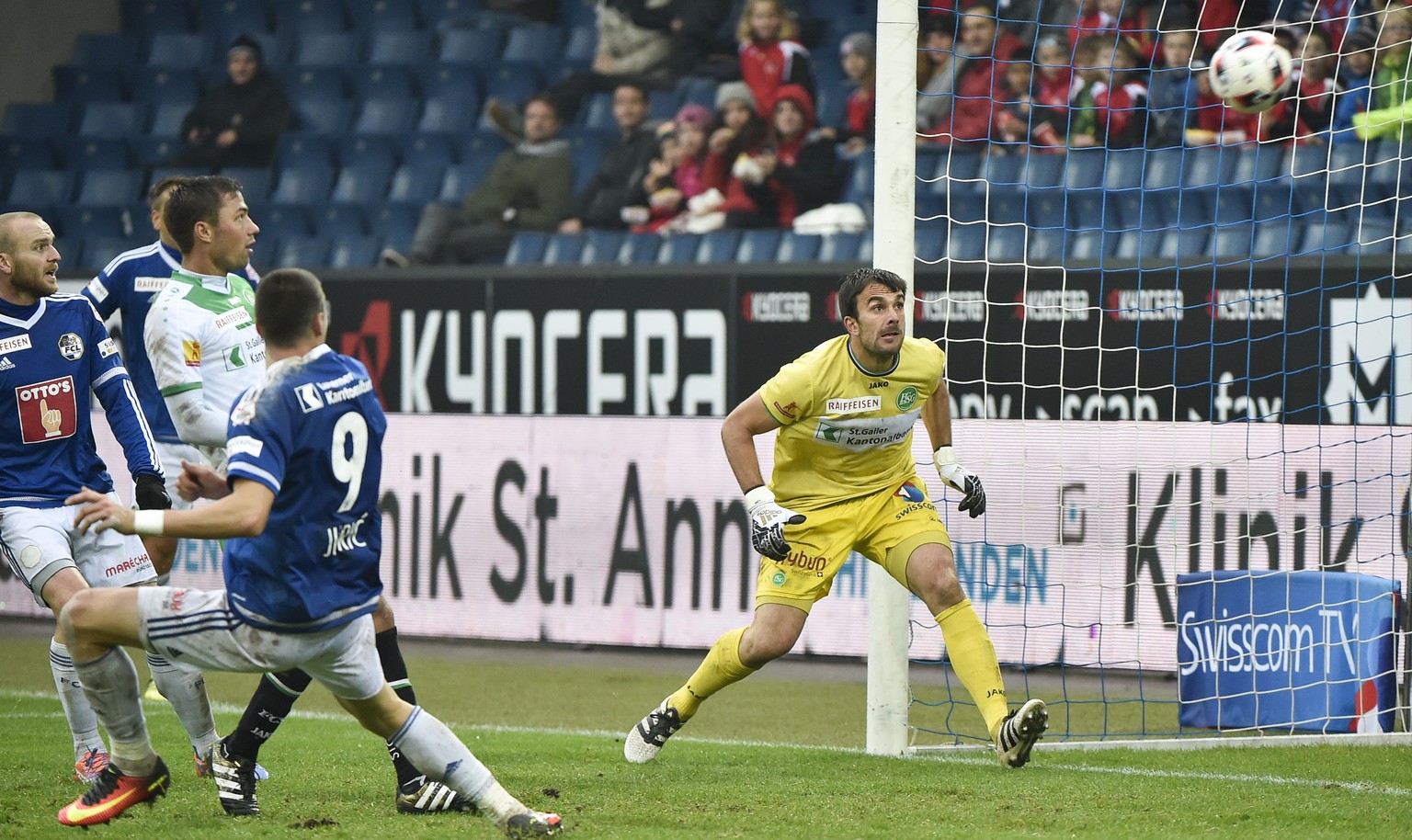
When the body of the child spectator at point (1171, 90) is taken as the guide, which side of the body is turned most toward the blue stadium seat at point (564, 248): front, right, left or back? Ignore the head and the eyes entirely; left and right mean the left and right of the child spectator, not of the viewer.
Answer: right

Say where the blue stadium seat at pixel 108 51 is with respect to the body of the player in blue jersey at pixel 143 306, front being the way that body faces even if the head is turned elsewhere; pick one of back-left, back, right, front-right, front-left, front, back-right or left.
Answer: back-left

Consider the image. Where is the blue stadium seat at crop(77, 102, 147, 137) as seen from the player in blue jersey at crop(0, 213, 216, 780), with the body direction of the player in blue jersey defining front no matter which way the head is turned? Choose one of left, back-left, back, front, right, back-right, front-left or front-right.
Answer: back-left

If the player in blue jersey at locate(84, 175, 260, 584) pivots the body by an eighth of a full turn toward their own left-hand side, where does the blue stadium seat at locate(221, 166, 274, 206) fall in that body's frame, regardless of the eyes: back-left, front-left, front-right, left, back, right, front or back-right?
left

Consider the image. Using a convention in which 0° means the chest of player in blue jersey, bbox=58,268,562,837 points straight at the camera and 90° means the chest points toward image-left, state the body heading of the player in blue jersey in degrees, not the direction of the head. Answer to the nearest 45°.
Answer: approximately 135°

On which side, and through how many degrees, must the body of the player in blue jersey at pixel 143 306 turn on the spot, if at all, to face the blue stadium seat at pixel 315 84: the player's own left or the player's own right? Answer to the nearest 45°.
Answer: approximately 135° to the player's own left

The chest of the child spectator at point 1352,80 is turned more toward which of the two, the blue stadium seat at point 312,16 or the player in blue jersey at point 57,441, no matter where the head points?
the player in blue jersey

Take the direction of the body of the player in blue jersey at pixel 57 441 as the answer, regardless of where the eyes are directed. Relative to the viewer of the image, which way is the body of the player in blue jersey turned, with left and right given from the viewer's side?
facing the viewer and to the right of the viewer

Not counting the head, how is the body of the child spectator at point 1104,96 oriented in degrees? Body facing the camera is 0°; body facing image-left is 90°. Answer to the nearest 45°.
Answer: approximately 0°

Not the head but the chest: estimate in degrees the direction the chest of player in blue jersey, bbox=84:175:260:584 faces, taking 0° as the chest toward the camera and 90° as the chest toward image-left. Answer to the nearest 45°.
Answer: approximately 315°

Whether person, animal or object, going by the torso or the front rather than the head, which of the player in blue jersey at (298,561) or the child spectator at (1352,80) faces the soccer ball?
the child spectator
